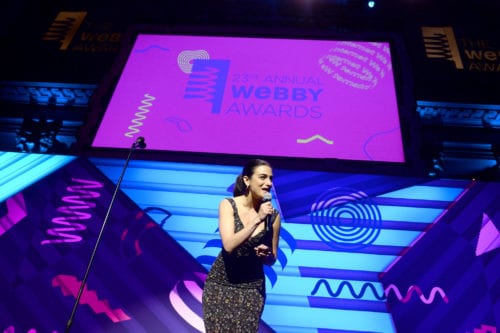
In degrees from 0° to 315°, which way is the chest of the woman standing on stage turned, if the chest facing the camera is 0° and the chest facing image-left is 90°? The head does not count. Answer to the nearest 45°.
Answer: approximately 315°

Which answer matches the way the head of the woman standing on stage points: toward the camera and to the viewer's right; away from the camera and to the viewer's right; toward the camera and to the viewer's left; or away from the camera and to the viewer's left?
toward the camera and to the viewer's right
